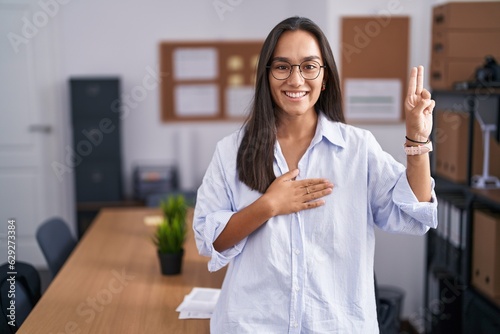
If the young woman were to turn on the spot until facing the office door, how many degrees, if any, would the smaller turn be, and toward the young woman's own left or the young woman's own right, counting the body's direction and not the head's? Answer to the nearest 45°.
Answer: approximately 135° to the young woman's own right

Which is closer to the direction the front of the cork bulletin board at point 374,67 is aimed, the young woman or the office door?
the young woman

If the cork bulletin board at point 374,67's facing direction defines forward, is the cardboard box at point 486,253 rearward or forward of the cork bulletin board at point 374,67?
forward

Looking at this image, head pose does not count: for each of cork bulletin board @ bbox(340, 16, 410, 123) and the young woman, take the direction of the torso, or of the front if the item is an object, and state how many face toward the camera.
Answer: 2

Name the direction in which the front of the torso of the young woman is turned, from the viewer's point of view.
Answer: toward the camera

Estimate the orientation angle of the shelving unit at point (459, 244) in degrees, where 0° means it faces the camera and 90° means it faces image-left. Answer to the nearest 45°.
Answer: approximately 45°

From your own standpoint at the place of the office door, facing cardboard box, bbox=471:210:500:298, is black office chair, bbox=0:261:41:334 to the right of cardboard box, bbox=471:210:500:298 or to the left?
right

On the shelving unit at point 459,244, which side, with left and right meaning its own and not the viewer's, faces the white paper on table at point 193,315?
front

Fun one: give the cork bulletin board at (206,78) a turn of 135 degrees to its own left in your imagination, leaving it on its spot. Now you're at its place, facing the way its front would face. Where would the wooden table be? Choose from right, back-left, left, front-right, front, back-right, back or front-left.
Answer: back-right

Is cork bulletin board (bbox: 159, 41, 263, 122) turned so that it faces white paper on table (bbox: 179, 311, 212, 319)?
yes

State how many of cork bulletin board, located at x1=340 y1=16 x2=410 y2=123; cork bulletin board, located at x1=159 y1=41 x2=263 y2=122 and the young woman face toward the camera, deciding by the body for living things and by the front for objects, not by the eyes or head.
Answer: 3

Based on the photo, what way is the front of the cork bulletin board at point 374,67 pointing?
toward the camera

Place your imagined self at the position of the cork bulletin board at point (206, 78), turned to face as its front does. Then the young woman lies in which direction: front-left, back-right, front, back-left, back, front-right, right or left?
front

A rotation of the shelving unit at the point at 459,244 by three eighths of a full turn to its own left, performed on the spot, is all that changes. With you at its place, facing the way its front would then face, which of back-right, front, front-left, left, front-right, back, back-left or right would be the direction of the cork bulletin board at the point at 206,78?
back-left

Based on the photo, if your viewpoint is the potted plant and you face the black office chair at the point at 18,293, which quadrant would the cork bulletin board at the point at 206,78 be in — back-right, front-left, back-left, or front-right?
back-right
